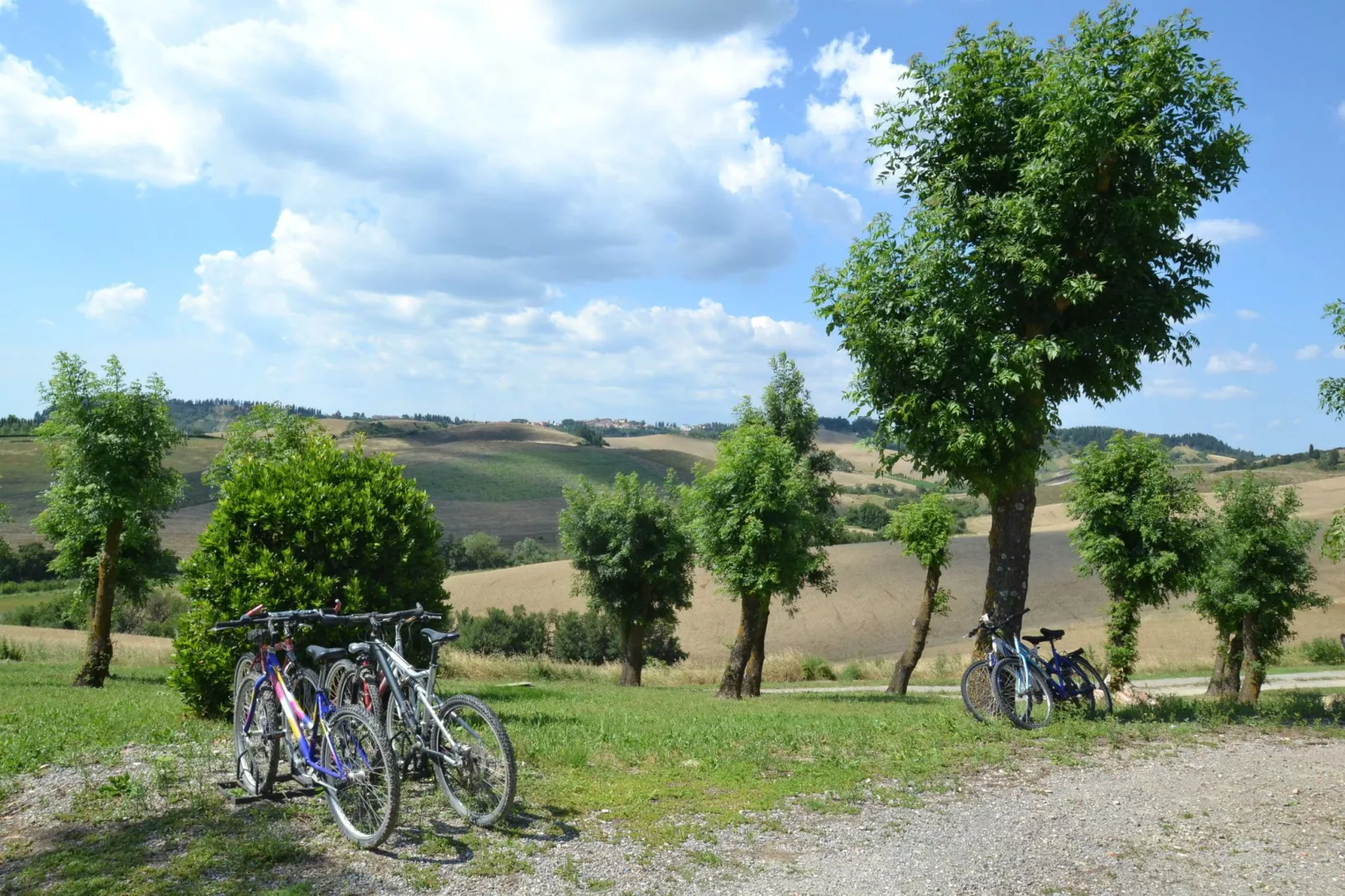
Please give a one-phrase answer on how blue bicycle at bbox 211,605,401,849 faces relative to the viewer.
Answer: facing away from the viewer and to the left of the viewer

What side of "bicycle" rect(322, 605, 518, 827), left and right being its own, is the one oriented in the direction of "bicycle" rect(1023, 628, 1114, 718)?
right

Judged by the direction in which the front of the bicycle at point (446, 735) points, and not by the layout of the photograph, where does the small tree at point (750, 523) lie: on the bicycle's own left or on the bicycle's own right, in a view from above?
on the bicycle's own right

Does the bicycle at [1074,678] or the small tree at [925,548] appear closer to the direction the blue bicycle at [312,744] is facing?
the small tree

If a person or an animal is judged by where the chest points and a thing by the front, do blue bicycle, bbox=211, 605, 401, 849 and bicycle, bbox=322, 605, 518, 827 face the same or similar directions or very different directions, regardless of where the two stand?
same or similar directions

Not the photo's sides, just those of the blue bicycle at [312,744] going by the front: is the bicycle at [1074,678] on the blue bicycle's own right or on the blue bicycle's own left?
on the blue bicycle's own right

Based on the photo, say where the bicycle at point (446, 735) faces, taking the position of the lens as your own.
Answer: facing away from the viewer and to the left of the viewer

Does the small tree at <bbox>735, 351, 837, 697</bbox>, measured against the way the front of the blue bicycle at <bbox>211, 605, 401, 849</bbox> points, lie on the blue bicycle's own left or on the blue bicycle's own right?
on the blue bicycle's own right
